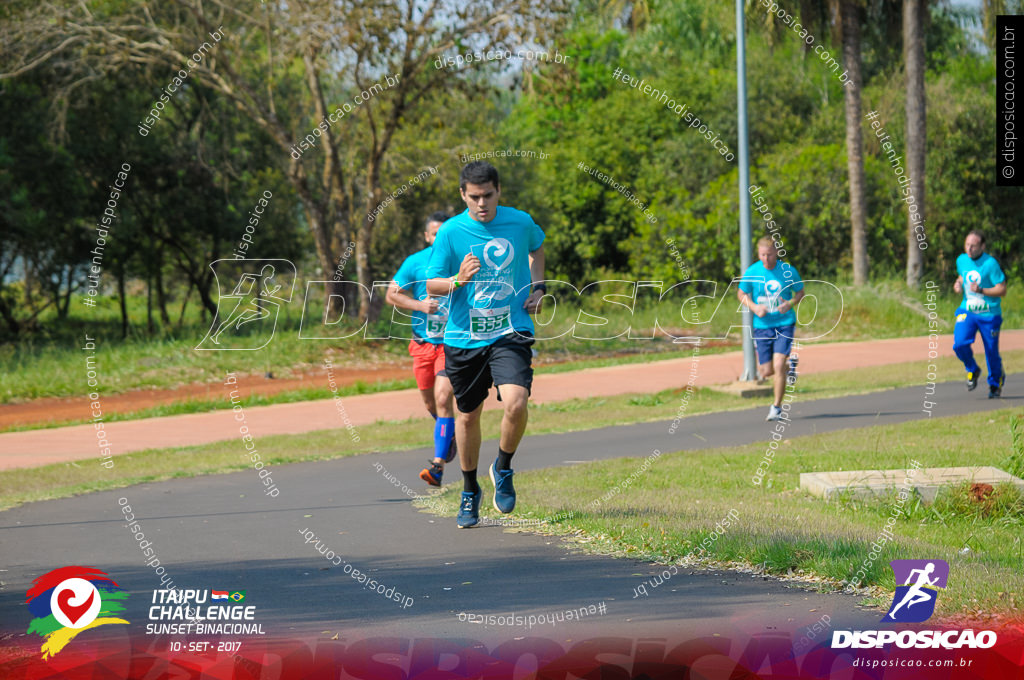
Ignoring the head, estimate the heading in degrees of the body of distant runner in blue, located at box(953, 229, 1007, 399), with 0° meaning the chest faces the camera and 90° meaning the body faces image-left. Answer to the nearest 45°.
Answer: approximately 45°

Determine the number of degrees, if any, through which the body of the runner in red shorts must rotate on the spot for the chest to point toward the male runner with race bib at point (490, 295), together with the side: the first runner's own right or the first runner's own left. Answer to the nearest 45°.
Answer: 0° — they already face them

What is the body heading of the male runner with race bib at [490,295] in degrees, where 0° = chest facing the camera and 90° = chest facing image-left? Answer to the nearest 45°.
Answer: approximately 0°

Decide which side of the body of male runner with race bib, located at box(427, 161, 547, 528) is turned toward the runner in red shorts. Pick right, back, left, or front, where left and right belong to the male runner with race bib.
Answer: back

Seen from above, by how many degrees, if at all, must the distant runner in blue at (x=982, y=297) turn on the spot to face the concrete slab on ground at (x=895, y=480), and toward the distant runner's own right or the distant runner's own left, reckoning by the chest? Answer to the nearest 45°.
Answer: approximately 45° to the distant runner's own left

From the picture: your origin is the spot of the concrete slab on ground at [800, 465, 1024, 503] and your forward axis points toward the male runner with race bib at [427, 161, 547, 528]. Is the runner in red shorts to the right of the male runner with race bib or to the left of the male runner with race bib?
right

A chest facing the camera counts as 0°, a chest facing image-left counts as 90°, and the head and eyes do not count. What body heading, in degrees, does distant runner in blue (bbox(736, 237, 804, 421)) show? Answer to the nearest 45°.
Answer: approximately 0°

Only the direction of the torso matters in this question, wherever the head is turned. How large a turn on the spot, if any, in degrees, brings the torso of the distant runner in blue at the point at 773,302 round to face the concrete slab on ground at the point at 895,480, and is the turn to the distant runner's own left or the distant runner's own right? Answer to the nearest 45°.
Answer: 0° — they already face it

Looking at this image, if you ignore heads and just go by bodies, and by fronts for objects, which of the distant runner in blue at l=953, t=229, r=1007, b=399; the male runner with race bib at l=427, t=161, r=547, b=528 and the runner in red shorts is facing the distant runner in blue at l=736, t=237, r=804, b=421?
the distant runner in blue at l=953, t=229, r=1007, b=399
